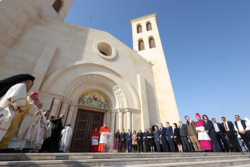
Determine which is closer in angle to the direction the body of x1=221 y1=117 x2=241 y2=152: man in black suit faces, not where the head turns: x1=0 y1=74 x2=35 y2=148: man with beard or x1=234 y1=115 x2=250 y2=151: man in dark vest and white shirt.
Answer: the man with beard

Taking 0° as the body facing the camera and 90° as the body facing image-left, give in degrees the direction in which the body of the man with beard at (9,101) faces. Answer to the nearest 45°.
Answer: approximately 270°

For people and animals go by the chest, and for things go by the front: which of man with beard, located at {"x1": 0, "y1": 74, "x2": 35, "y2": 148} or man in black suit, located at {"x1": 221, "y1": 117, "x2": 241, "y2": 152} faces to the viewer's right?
the man with beard

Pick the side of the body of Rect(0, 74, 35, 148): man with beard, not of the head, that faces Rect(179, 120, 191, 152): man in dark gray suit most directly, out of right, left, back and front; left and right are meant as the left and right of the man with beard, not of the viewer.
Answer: front

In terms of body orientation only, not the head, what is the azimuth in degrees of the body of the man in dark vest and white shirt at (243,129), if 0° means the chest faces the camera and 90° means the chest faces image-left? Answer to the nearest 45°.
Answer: approximately 45°

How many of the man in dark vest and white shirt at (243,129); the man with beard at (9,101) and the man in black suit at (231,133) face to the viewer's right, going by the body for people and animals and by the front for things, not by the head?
1

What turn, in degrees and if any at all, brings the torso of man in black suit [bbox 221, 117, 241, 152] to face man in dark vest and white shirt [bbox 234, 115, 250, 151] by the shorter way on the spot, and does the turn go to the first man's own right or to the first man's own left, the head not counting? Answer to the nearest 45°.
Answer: approximately 90° to the first man's own left

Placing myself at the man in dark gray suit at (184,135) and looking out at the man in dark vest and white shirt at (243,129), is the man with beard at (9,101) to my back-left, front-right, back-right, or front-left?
back-right
